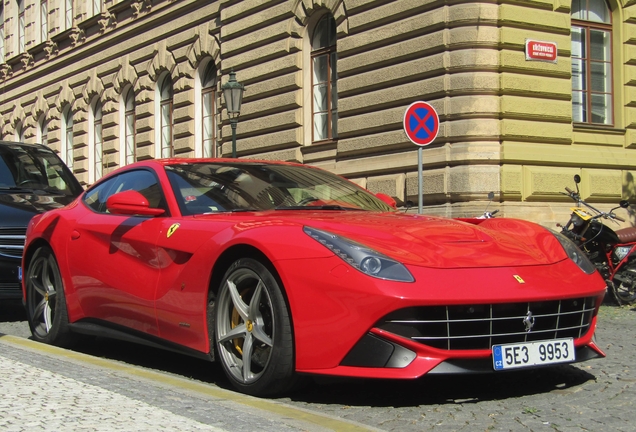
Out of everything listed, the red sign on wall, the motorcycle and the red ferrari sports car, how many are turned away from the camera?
0

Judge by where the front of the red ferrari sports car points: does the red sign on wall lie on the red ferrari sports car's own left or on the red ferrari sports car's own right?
on the red ferrari sports car's own left

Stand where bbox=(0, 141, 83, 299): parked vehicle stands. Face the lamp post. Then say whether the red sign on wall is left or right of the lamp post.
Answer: right

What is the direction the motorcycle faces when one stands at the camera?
facing the viewer and to the left of the viewer

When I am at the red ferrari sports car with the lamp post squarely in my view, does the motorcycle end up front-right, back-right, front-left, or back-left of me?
front-right

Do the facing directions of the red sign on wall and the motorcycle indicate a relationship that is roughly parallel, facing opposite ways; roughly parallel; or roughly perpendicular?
roughly perpendicular

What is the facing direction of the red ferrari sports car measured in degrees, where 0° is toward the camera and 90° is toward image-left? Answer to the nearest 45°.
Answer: approximately 315°

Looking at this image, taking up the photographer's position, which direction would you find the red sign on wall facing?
facing the viewer and to the right of the viewer

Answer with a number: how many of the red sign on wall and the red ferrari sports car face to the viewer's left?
0

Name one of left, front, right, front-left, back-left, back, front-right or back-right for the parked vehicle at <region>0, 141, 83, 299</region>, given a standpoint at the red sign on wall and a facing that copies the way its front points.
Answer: right

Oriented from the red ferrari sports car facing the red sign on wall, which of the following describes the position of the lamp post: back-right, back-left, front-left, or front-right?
front-left
